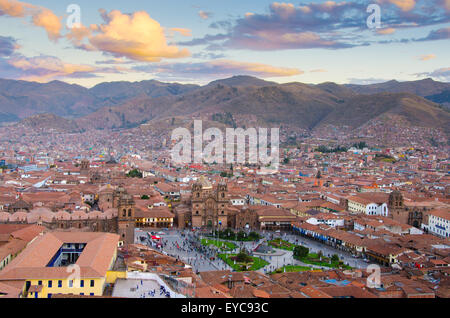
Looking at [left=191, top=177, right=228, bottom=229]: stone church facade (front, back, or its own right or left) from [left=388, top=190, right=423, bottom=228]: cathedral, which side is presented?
left

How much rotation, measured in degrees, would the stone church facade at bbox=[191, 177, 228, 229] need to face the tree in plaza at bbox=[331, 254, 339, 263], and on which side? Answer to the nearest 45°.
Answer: approximately 45° to its left

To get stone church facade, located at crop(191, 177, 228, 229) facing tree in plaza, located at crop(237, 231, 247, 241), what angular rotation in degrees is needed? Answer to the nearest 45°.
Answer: approximately 45° to its left

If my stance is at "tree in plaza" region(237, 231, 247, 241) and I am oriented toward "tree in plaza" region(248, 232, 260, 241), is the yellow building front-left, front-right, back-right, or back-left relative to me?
back-right

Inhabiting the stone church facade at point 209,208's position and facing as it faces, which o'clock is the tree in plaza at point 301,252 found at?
The tree in plaza is roughly at 11 o'clock from the stone church facade.

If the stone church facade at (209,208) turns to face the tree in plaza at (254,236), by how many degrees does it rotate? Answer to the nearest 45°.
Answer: approximately 45° to its left

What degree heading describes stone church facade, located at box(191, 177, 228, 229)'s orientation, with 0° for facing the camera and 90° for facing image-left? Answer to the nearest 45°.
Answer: approximately 0°

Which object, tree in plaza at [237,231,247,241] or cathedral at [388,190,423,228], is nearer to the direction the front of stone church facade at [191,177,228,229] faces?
the tree in plaza

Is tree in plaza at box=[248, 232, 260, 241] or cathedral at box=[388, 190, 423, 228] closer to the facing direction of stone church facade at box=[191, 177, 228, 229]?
the tree in plaza
